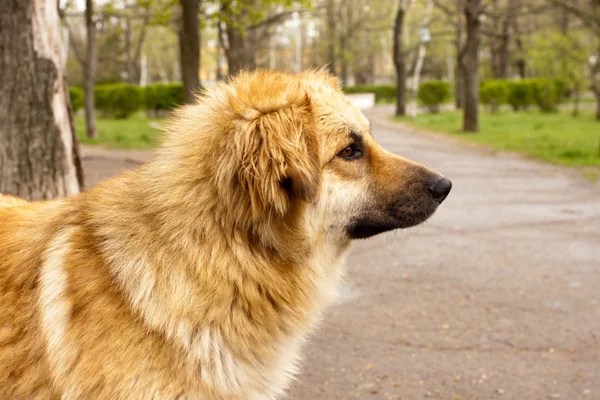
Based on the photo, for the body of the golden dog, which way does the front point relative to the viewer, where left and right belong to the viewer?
facing to the right of the viewer

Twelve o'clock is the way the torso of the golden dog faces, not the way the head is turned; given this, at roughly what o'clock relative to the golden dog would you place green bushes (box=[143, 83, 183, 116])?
The green bushes is roughly at 9 o'clock from the golden dog.

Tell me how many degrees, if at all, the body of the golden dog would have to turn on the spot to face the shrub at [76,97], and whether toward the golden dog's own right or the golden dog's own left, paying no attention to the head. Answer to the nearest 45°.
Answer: approximately 90° to the golden dog's own left

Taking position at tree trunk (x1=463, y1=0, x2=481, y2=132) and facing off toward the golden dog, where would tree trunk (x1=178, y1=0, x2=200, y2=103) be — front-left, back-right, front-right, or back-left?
front-right

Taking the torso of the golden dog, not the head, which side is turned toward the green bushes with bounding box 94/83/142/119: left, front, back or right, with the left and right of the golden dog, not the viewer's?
left
